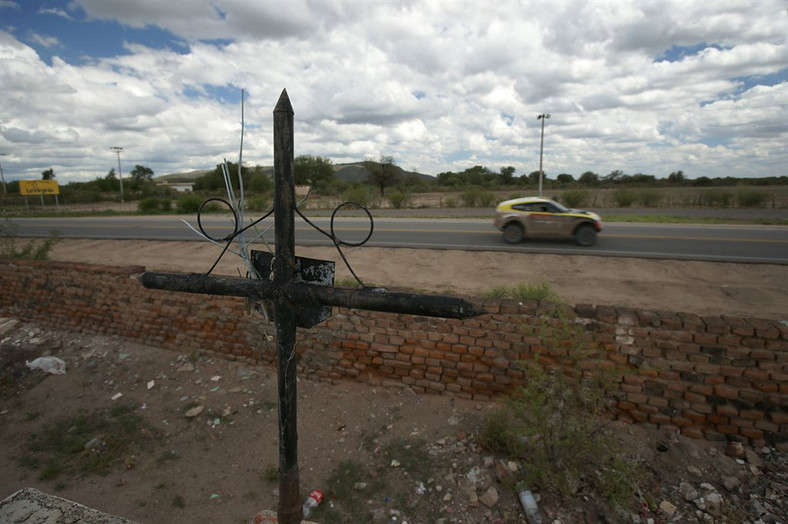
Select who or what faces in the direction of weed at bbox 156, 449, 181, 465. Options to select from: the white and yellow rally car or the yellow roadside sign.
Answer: the yellow roadside sign

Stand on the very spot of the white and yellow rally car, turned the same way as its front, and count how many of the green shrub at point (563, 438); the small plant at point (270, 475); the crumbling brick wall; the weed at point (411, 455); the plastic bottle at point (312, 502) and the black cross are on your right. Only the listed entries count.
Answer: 6

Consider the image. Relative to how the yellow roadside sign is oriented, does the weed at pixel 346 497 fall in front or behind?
in front

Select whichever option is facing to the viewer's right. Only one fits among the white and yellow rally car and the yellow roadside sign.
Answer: the white and yellow rally car

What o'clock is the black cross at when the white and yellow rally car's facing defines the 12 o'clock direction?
The black cross is roughly at 3 o'clock from the white and yellow rally car.

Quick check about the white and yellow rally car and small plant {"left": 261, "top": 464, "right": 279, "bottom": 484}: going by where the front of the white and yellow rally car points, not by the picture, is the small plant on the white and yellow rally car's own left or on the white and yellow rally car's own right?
on the white and yellow rally car's own right

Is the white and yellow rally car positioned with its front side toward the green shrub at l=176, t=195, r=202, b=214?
no

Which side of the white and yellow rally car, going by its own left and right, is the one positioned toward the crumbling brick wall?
right

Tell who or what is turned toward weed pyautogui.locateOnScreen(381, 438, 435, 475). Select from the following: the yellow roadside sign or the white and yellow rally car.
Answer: the yellow roadside sign

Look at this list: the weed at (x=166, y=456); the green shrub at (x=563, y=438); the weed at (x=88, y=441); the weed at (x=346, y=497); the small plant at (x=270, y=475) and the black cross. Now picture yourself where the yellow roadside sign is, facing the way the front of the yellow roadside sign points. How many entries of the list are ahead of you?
6

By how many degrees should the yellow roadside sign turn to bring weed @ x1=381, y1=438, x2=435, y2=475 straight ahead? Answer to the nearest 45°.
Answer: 0° — it already faces it

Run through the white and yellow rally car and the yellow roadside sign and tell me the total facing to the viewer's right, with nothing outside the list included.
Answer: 1

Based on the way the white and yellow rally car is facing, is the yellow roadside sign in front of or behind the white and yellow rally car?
behind

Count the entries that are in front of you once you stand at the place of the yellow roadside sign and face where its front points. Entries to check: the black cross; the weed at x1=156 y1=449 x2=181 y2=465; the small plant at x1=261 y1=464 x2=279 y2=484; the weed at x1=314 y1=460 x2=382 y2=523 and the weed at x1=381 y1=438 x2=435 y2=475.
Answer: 5

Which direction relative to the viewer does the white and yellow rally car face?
to the viewer's right

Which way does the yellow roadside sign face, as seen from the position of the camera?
facing the viewer

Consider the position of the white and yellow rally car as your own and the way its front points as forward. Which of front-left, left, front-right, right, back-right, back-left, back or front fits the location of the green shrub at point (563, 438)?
right

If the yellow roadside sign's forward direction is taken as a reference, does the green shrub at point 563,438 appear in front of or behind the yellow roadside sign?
in front

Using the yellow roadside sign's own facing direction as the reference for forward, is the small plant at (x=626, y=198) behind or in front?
in front

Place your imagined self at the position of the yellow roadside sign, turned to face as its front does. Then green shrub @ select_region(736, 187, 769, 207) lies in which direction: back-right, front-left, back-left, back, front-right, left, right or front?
front-left
